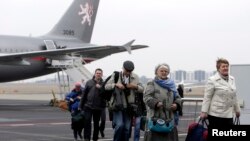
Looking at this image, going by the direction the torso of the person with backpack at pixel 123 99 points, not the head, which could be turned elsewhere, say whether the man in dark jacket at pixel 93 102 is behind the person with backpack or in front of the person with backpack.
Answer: behind

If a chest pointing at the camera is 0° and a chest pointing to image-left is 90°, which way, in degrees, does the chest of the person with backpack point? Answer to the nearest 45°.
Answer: approximately 0°

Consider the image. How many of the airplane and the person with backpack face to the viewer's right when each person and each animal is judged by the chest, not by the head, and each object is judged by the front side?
0

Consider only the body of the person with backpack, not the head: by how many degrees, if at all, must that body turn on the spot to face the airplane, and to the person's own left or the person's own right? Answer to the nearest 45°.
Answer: approximately 180°

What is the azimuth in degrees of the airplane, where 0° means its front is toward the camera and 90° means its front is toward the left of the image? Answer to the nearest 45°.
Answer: approximately 45°

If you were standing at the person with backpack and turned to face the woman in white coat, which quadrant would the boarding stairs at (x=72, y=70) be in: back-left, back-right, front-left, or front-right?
back-left

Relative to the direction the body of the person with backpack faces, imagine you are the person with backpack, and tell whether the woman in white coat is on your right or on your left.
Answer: on your left
